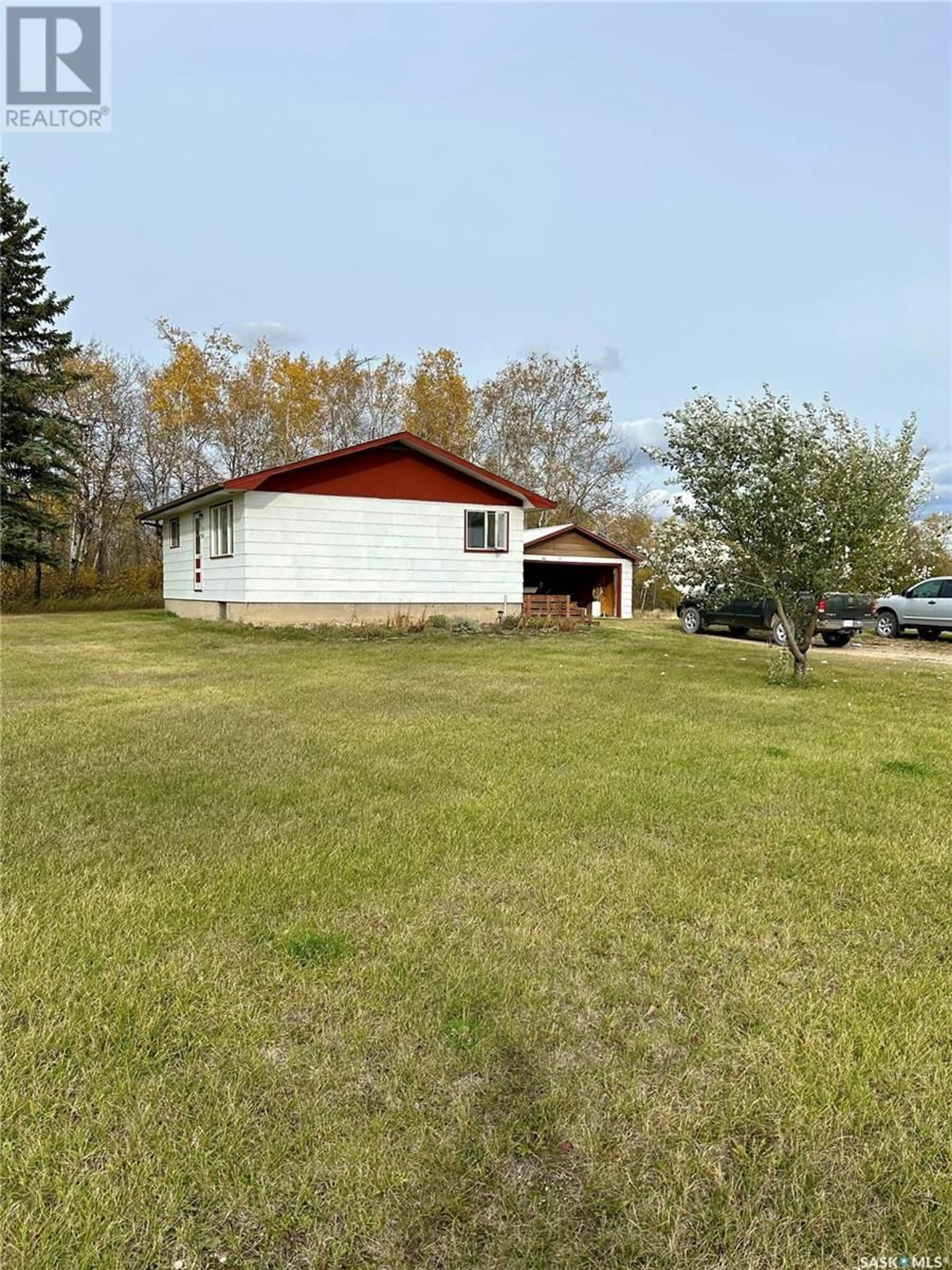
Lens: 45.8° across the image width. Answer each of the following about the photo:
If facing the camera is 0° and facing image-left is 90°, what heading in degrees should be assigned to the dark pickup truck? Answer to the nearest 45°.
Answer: approximately 135°

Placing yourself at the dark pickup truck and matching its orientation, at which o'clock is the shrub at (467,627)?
The shrub is roughly at 10 o'clock from the dark pickup truck.

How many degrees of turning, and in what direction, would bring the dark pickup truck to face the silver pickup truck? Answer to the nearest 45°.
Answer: approximately 90° to its right

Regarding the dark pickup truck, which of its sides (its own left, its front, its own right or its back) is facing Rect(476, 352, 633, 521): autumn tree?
front

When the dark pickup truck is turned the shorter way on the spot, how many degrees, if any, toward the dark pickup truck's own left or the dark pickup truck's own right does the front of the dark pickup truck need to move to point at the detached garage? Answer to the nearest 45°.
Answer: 0° — it already faces it
